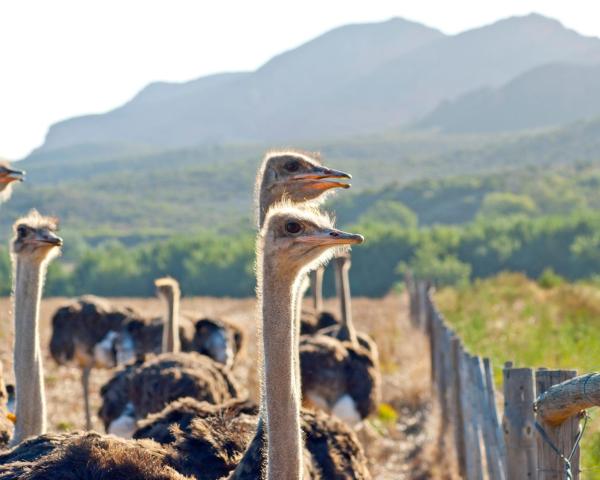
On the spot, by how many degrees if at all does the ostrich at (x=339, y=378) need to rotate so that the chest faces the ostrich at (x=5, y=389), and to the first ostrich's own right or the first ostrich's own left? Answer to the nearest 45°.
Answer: approximately 135° to the first ostrich's own left

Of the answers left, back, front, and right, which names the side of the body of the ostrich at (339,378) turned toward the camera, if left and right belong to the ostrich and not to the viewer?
back

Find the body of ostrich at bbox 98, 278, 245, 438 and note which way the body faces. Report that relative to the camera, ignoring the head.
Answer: away from the camera
